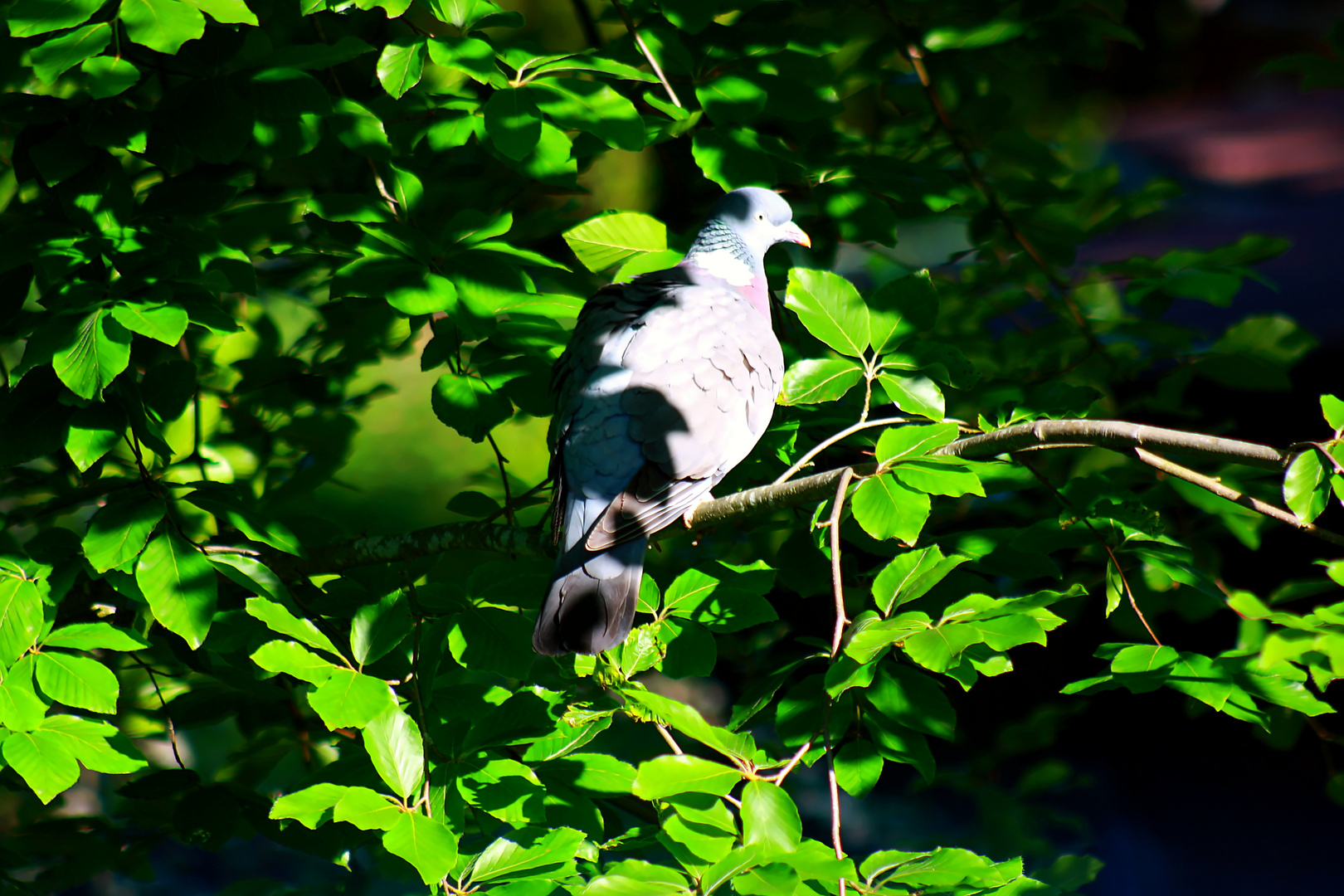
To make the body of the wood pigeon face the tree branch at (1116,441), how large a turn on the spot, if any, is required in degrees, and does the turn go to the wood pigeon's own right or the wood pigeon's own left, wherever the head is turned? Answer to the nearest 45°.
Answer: approximately 90° to the wood pigeon's own right

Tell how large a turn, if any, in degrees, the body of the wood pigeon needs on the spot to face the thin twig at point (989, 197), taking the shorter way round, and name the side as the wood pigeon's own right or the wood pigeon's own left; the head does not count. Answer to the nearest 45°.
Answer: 0° — it already faces it

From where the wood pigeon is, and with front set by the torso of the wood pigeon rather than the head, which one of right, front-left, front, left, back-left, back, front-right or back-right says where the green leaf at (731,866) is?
back-right

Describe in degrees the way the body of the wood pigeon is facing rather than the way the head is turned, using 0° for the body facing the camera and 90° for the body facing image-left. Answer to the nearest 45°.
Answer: approximately 225°

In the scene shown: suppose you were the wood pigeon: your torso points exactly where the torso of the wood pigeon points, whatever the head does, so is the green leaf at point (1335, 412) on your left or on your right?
on your right

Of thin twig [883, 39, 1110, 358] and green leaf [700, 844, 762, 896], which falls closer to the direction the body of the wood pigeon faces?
the thin twig
